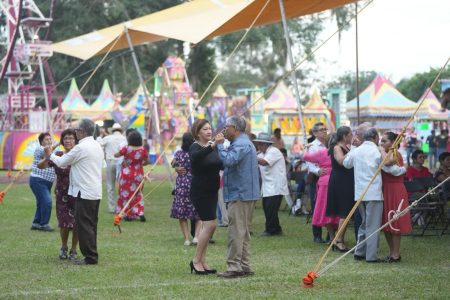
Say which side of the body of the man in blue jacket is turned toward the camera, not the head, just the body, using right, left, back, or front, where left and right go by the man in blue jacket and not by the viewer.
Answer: left

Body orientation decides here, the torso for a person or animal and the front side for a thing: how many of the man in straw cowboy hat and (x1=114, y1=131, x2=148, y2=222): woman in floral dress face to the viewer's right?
0

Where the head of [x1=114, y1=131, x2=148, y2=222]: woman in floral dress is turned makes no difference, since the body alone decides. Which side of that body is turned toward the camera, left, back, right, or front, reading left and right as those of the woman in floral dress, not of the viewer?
back

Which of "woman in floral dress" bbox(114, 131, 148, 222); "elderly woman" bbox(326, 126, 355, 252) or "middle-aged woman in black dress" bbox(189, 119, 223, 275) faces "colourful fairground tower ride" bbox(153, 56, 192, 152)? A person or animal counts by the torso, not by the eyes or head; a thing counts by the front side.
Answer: the woman in floral dress

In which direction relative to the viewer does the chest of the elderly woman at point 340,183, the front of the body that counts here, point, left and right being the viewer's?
facing to the right of the viewer

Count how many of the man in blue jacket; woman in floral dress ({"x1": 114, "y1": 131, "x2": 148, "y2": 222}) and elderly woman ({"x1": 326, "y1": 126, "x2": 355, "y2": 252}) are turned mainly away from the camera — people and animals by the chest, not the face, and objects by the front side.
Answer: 1

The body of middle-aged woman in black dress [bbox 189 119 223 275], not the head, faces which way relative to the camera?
to the viewer's right

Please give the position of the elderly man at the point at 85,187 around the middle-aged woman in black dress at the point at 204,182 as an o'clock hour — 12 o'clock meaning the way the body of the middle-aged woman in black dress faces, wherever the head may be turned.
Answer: The elderly man is roughly at 7 o'clock from the middle-aged woman in black dress.

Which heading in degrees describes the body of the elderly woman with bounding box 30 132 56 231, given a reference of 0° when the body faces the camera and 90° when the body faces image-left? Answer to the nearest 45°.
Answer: approximately 270°

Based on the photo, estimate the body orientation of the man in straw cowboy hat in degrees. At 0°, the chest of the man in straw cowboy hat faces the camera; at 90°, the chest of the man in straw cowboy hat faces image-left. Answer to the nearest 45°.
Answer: approximately 90°

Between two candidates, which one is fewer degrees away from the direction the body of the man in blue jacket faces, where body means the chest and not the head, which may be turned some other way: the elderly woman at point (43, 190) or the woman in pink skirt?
the elderly woman

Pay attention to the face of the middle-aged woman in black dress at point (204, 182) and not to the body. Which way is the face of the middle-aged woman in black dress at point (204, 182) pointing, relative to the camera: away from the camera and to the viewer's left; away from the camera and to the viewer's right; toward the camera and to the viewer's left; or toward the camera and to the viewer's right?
toward the camera and to the viewer's right

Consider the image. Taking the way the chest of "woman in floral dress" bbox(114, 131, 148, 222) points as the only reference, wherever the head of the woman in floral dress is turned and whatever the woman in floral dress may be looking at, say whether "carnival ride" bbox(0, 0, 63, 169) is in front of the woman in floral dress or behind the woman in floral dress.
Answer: in front
